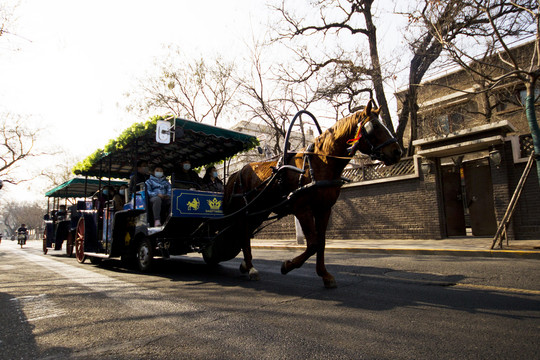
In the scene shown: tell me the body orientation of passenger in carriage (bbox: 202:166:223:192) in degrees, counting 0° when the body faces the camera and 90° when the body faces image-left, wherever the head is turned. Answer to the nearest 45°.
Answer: approximately 315°

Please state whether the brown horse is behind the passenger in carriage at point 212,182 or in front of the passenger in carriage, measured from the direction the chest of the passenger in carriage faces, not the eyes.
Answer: in front

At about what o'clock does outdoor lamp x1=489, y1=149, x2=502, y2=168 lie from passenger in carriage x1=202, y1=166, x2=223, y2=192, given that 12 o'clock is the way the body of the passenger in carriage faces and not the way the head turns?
The outdoor lamp is roughly at 10 o'clock from the passenger in carriage.

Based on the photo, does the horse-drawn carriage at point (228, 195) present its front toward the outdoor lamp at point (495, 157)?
no

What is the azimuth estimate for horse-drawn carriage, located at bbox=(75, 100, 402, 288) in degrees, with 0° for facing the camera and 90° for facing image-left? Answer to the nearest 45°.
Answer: approximately 315°

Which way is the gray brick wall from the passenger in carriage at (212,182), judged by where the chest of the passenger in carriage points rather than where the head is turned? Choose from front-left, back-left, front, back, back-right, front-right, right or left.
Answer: left

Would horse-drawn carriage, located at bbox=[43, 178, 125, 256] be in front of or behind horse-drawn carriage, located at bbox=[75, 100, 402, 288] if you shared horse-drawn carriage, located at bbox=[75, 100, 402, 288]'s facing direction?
behind

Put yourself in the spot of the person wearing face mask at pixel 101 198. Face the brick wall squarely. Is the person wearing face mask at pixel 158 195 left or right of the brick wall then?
right

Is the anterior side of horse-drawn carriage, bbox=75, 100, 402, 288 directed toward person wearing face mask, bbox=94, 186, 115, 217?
no

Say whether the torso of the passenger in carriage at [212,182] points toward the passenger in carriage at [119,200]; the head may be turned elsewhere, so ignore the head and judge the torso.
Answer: no

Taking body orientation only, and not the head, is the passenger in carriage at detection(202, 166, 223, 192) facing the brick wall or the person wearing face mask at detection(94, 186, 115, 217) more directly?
the brick wall

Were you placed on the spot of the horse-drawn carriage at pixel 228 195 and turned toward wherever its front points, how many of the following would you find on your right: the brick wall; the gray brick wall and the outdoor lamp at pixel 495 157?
0

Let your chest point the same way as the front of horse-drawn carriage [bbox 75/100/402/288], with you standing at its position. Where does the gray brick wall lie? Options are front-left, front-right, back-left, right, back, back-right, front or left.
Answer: left

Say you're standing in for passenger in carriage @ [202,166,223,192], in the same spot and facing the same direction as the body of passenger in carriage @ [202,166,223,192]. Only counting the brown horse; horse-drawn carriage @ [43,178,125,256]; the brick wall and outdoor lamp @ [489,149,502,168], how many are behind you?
1
